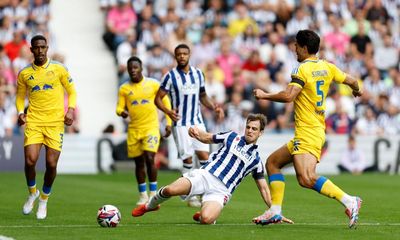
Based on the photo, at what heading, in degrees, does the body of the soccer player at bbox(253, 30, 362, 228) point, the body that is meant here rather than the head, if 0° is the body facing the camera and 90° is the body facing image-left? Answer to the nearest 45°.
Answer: approximately 135°

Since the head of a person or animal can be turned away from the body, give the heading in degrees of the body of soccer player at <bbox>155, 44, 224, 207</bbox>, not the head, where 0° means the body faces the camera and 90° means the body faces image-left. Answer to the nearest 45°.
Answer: approximately 0°

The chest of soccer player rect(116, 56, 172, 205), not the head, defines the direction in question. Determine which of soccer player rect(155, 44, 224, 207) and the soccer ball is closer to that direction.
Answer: the soccer ball

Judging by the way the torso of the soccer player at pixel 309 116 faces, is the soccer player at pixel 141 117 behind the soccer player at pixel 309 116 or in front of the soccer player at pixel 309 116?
in front

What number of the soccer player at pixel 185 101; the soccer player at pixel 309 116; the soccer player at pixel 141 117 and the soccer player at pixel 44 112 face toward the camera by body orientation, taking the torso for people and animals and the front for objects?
3

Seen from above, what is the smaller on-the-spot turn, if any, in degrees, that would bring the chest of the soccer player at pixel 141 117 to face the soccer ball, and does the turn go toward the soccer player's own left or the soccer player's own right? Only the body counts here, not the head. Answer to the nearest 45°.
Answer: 0° — they already face it

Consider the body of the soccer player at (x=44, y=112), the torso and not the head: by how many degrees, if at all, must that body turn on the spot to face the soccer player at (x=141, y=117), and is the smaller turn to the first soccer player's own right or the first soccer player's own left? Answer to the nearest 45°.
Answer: approximately 135° to the first soccer player's own left
